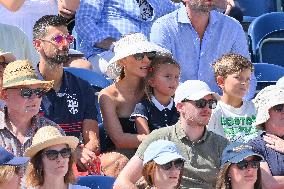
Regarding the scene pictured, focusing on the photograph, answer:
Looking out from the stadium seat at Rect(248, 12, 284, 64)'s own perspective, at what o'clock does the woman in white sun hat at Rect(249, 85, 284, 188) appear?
The woman in white sun hat is roughly at 12 o'clock from the stadium seat.

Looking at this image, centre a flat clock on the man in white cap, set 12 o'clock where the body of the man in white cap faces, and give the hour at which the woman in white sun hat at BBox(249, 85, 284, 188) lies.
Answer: The woman in white sun hat is roughly at 10 o'clock from the man in white cap.

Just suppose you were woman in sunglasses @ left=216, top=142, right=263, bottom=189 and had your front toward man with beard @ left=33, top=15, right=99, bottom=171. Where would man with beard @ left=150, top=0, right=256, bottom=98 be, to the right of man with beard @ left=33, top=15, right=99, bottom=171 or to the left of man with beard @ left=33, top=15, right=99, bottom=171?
right

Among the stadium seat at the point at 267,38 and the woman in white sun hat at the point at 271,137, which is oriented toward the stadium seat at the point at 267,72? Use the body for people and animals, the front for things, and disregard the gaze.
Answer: the stadium seat at the point at 267,38

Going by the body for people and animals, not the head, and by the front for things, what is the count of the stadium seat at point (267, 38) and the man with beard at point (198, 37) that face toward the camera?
2

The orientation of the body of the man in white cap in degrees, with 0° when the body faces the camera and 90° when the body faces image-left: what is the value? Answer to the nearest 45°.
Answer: approximately 315°
